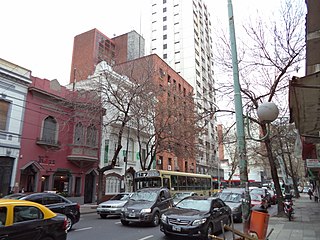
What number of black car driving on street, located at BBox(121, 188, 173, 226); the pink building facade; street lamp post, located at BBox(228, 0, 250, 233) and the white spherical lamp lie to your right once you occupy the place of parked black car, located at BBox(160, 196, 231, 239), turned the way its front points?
2

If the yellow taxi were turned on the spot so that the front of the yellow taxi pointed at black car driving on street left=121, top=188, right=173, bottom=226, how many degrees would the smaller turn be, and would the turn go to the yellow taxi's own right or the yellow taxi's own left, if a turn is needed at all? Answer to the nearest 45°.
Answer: approximately 135° to the yellow taxi's own right

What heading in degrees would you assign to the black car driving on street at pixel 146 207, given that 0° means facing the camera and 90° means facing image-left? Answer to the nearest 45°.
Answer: approximately 45°

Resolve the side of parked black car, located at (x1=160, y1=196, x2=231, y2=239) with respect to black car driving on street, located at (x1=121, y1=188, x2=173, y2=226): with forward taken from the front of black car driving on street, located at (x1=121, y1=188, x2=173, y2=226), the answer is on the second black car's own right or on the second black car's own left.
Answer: on the second black car's own left

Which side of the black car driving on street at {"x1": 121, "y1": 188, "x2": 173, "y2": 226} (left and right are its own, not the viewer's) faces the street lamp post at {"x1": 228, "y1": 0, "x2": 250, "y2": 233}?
left

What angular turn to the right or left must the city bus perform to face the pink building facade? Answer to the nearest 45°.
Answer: approximately 45° to its right

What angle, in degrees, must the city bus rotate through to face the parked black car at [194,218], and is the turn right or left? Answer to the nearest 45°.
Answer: approximately 45° to its left

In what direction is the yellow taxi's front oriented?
to the viewer's left

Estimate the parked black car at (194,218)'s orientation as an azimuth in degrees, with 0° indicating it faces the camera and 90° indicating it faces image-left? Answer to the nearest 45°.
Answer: approximately 45°

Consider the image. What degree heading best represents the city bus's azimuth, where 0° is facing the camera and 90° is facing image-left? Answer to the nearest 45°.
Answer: approximately 45°

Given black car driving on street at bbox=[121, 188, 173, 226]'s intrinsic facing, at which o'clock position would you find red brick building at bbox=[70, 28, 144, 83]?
The red brick building is roughly at 4 o'clock from the black car driving on street.
